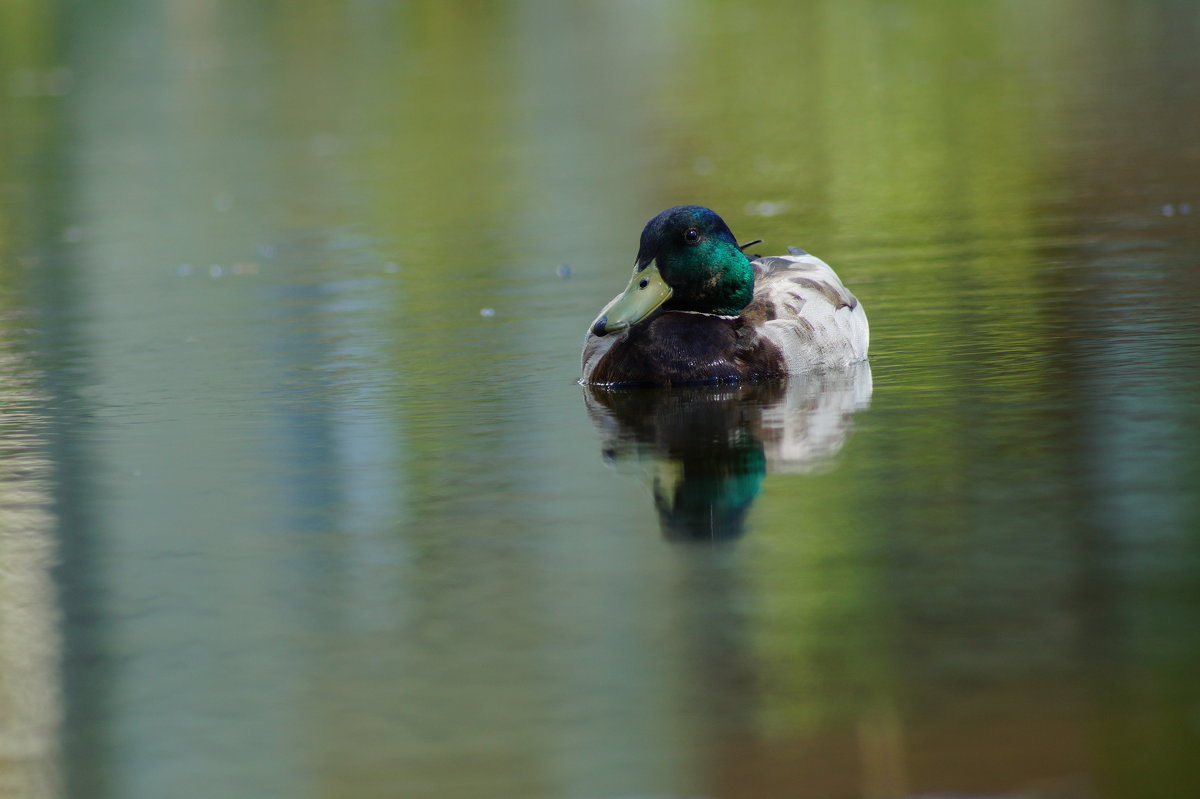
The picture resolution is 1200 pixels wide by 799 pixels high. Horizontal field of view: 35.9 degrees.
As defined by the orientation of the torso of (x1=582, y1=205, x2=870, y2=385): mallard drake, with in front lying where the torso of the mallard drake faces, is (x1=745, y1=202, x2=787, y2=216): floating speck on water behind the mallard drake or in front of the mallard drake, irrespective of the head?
behind

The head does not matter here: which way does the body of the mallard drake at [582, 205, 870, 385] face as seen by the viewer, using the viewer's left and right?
facing the viewer and to the left of the viewer
